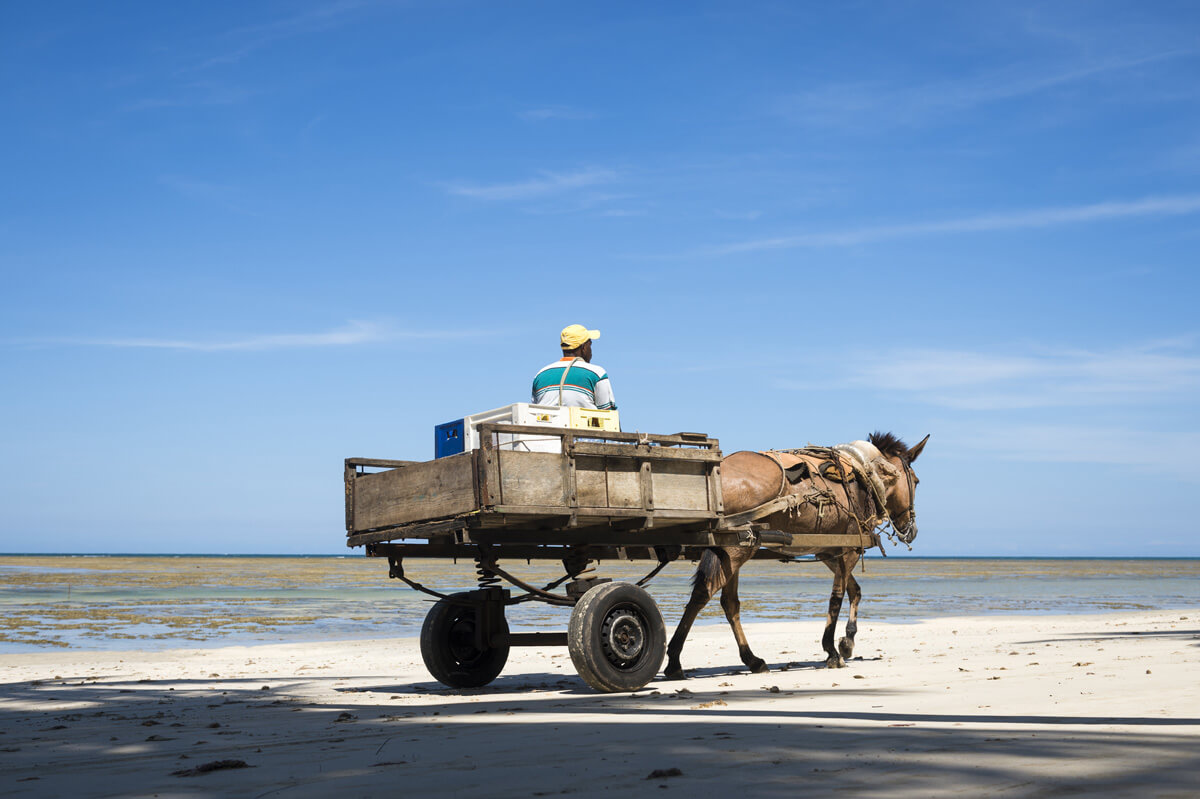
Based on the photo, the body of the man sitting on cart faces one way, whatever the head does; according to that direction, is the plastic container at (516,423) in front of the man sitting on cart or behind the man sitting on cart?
behind

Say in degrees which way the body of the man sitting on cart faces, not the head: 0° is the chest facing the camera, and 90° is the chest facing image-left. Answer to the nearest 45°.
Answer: approximately 225°

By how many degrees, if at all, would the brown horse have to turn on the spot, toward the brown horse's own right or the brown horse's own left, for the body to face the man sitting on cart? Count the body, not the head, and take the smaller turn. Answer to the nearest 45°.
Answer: approximately 180°

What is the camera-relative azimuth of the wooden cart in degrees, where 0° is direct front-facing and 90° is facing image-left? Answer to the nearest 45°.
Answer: approximately 225°

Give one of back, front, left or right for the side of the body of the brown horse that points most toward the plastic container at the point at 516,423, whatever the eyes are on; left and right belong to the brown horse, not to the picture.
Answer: back

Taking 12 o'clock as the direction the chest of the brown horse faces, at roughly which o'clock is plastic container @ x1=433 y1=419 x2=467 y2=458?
The plastic container is roughly at 6 o'clock from the brown horse.

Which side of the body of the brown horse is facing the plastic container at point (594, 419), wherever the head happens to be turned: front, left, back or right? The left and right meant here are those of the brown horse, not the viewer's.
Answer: back

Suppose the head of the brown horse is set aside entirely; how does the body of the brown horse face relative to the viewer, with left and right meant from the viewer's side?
facing away from the viewer and to the right of the viewer

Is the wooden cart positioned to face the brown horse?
yes
